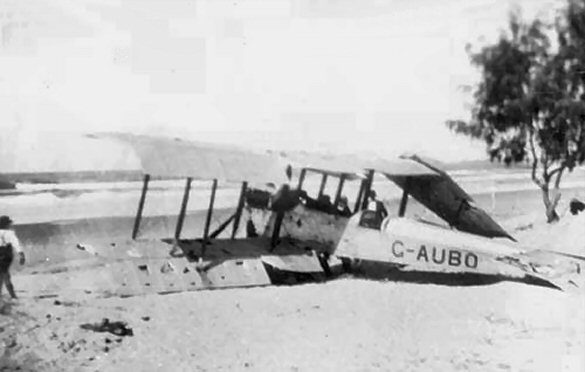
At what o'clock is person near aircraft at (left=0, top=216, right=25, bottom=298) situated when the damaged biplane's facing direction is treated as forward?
The person near aircraft is roughly at 10 o'clock from the damaged biplane.

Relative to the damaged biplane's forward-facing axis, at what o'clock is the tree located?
The tree is roughly at 4 o'clock from the damaged biplane.

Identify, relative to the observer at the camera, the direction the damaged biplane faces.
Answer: facing away from the viewer and to the left of the viewer

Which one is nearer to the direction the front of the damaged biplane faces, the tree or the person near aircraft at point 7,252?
the person near aircraft
